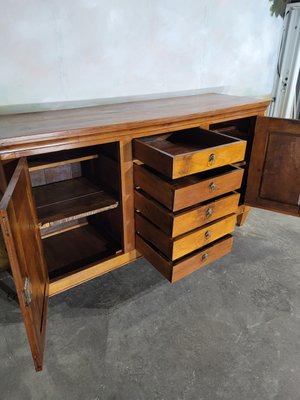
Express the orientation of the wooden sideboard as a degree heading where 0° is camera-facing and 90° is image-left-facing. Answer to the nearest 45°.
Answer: approximately 315°
